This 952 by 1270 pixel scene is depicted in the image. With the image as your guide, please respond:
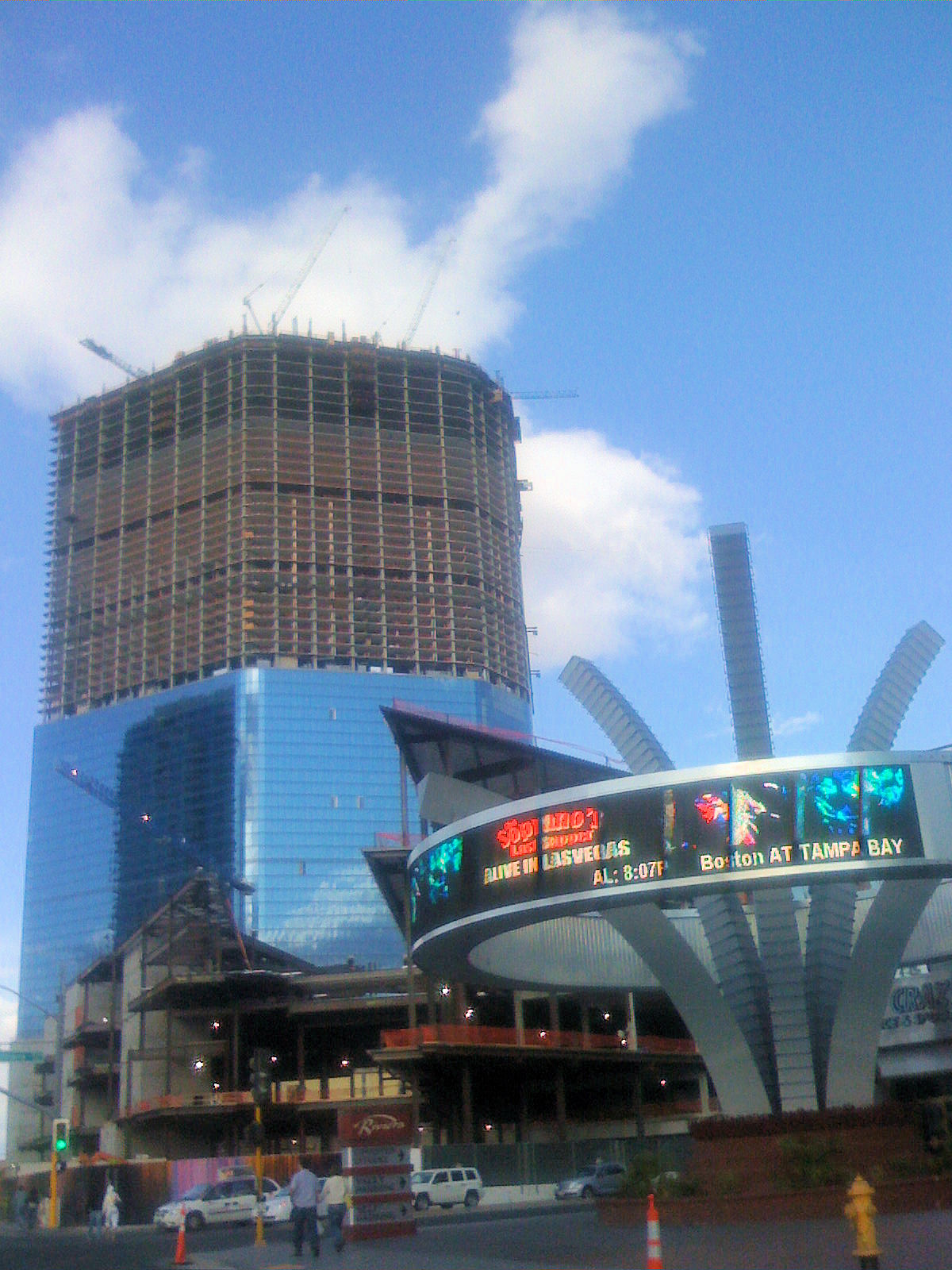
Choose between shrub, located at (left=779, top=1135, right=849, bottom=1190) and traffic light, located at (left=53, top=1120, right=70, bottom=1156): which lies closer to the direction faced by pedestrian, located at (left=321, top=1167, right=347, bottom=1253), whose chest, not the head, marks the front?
the traffic light
